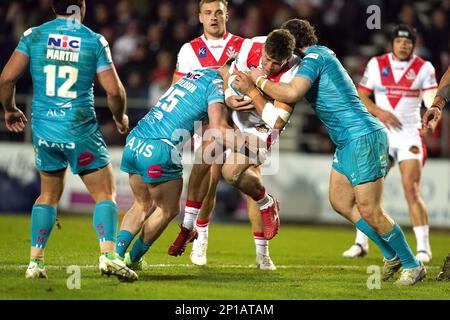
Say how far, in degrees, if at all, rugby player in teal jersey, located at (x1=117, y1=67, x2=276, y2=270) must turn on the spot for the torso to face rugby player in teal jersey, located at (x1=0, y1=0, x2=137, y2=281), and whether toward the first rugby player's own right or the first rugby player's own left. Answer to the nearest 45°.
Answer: approximately 135° to the first rugby player's own left

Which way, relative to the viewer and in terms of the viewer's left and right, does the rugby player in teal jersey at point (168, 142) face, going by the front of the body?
facing away from the viewer and to the right of the viewer

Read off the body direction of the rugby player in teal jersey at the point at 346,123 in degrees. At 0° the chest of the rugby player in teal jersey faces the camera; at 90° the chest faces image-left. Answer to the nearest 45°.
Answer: approximately 90°

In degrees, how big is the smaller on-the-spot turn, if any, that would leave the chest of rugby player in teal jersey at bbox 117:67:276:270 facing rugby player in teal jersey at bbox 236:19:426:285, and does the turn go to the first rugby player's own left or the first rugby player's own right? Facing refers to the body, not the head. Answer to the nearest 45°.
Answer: approximately 45° to the first rugby player's own right

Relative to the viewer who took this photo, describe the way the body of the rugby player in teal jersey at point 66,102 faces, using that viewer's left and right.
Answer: facing away from the viewer

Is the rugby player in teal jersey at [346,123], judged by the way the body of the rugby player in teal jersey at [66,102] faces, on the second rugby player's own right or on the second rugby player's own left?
on the second rugby player's own right

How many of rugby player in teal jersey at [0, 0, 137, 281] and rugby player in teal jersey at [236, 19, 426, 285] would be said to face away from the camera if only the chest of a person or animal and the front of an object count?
1

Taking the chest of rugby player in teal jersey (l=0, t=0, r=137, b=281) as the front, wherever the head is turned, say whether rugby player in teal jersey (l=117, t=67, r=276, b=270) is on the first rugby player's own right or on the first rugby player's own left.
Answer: on the first rugby player's own right
